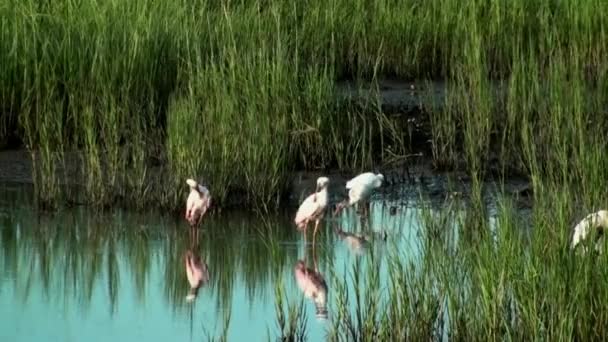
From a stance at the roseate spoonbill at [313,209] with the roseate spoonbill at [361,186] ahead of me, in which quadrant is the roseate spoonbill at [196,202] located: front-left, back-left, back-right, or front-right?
back-left

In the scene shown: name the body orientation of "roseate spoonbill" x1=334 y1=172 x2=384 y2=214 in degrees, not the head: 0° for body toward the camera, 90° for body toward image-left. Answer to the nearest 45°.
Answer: approximately 90°

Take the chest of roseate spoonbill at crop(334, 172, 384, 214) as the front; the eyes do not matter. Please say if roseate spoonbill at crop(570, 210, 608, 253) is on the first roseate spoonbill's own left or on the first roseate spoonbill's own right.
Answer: on the first roseate spoonbill's own left

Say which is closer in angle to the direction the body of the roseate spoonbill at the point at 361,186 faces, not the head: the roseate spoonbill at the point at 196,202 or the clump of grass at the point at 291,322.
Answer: the roseate spoonbill

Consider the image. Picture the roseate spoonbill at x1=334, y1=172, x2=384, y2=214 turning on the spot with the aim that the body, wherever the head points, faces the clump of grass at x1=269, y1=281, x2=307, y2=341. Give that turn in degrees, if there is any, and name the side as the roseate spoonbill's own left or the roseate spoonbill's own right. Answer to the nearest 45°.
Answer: approximately 90° to the roseate spoonbill's own left

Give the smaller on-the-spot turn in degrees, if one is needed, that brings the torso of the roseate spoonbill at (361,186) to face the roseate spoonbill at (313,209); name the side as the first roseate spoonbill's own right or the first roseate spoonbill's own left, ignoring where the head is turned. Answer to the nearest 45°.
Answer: approximately 45° to the first roseate spoonbill's own left
